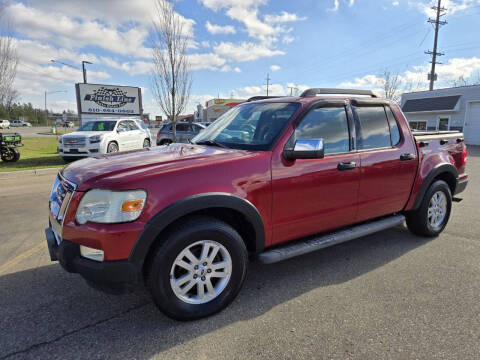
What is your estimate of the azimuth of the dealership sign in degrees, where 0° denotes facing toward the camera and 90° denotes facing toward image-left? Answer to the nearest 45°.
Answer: approximately 0°

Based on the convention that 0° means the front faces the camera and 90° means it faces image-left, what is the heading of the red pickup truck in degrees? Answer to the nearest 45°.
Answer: approximately 45°

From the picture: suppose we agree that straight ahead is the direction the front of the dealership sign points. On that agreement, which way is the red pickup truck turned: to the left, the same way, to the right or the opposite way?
to the right

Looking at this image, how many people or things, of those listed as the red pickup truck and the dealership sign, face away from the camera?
0

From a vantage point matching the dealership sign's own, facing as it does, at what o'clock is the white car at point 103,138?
The white car is roughly at 12 o'clock from the dealership sign.

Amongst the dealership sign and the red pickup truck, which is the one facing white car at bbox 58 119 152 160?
the dealership sign

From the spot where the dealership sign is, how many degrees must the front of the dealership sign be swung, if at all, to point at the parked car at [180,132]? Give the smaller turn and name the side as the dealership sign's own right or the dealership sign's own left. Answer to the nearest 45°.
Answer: approximately 45° to the dealership sign's own left

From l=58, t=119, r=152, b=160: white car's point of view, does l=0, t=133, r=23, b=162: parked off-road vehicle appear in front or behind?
in front

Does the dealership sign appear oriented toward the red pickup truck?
yes

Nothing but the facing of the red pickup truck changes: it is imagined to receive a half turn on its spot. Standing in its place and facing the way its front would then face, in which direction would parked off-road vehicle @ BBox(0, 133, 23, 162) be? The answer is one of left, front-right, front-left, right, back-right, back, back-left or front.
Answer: left

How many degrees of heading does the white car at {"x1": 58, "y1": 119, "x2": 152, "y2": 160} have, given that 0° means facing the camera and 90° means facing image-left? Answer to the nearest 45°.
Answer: approximately 45°

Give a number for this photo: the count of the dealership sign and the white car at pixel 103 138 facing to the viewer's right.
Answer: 0

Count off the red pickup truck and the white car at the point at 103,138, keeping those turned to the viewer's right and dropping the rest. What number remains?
0

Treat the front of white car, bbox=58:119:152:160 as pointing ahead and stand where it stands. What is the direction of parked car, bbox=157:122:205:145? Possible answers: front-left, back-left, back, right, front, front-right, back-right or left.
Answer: back

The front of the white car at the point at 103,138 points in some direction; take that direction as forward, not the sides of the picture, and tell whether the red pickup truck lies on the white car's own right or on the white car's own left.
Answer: on the white car's own left
